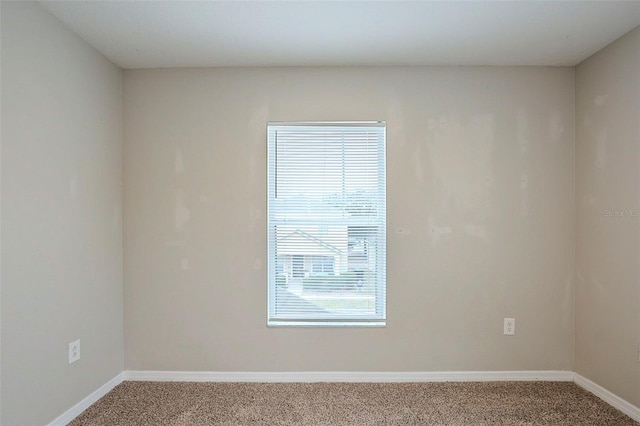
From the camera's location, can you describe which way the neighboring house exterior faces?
facing the viewer
